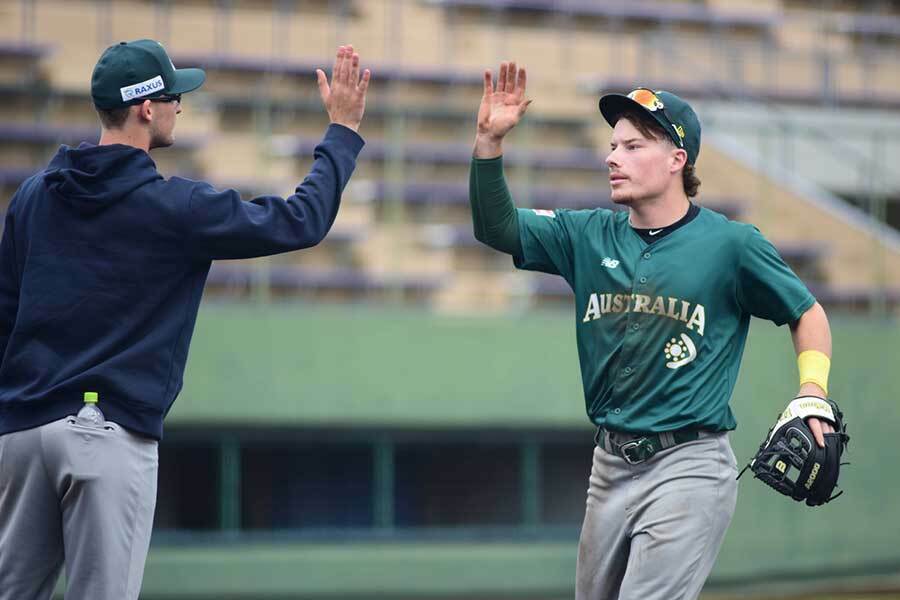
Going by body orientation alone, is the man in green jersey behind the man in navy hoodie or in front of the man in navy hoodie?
in front

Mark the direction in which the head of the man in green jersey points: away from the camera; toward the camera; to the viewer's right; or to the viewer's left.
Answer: to the viewer's left

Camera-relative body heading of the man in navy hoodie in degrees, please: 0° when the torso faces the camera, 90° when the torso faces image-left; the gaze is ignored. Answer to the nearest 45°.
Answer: approximately 225°

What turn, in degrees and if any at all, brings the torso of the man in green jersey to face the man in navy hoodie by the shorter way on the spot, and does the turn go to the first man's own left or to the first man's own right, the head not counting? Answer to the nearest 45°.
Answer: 0° — they already face them

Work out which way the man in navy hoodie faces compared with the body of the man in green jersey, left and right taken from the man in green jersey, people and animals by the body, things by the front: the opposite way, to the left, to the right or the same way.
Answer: the opposite way

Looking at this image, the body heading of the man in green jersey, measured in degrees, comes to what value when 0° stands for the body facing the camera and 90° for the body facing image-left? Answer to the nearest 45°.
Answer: approximately 45°
